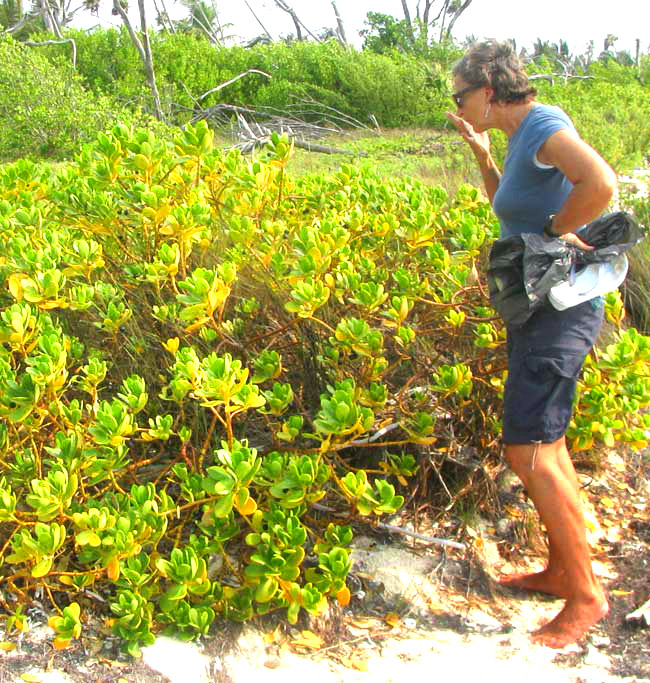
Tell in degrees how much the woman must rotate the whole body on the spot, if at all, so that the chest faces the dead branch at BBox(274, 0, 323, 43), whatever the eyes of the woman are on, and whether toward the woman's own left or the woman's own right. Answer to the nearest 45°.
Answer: approximately 90° to the woman's own right

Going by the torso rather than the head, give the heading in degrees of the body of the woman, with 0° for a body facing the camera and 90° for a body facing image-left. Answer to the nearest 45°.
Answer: approximately 90°

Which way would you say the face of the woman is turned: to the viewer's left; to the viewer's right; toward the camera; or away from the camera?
to the viewer's left

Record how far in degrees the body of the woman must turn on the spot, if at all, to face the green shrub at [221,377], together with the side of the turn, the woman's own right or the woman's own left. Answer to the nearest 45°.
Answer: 0° — they already face it

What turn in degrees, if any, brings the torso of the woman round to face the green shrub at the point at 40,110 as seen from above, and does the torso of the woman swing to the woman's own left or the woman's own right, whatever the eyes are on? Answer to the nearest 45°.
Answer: approximately 45° to the woman's own right

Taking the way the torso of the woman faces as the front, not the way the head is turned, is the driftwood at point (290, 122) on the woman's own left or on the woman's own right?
on the woman's own right

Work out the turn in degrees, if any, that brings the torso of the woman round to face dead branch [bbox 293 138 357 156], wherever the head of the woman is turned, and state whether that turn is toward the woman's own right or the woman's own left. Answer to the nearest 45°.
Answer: approximately 90° to the woman's own right
